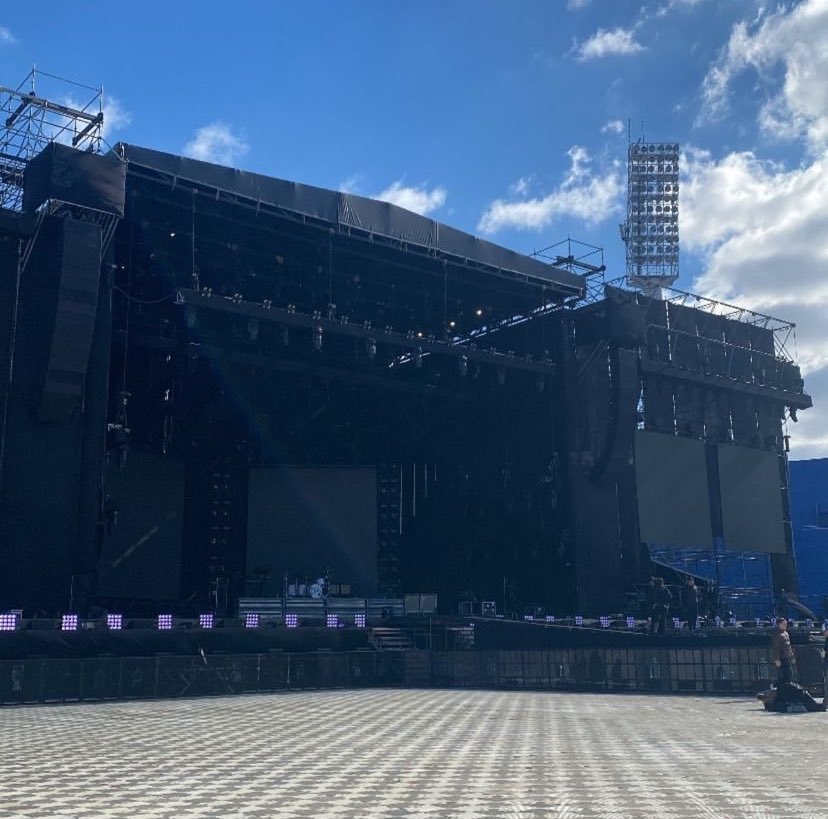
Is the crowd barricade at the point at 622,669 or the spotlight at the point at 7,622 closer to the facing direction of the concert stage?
the crowd barricade

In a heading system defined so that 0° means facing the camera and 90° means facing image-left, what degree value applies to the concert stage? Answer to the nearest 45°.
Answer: approximately 315°

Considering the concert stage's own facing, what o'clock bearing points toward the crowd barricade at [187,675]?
The crowd barricade is roughly at 2 o'clock from the concert stage.

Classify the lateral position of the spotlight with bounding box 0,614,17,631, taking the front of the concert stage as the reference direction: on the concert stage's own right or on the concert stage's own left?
on the concert stage's own right
